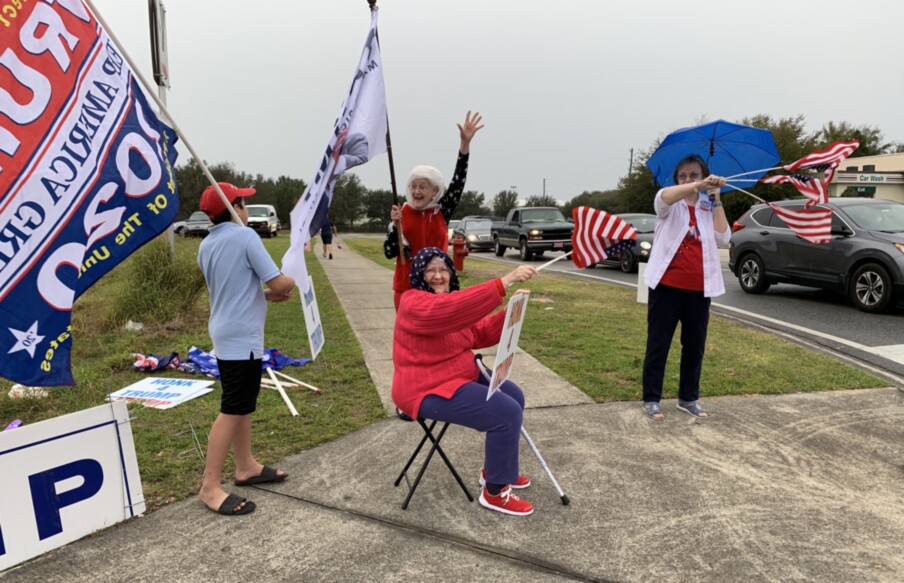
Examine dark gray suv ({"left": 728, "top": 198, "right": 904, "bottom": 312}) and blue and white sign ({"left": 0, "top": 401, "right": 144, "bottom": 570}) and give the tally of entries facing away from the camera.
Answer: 0

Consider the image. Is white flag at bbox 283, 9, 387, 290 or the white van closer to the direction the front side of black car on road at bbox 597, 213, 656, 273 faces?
the white flag

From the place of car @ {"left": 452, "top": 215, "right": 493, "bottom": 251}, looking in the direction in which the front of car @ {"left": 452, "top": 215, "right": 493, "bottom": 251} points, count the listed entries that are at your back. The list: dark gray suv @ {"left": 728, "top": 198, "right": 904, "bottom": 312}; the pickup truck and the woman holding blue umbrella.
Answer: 0

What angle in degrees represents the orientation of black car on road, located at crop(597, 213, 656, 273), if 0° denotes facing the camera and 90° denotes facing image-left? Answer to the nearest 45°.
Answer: approximately 315°

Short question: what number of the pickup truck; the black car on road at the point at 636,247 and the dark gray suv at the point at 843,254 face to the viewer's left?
0

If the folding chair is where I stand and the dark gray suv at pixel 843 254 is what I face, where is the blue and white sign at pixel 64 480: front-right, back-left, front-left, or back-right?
back-left

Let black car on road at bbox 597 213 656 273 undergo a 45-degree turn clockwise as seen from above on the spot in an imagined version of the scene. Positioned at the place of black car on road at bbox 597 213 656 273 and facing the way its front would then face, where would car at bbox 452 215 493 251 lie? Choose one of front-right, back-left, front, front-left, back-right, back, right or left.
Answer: back-right

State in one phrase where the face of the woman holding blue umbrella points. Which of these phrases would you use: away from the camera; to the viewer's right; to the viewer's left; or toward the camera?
toward the camera

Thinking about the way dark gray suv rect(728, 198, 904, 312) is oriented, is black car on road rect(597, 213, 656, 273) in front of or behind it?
behind

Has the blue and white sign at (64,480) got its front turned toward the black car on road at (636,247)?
no

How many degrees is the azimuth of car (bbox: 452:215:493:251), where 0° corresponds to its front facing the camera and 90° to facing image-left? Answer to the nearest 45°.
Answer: approximately 315°

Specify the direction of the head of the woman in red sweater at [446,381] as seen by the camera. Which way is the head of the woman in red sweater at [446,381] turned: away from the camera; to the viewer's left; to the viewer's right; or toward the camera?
toward the camera

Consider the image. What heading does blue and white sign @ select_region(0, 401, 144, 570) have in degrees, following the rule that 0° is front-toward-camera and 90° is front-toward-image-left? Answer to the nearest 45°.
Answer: approximately 315°

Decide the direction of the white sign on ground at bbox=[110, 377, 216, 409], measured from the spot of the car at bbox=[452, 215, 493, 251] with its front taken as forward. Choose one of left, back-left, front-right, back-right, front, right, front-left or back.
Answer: front-right
